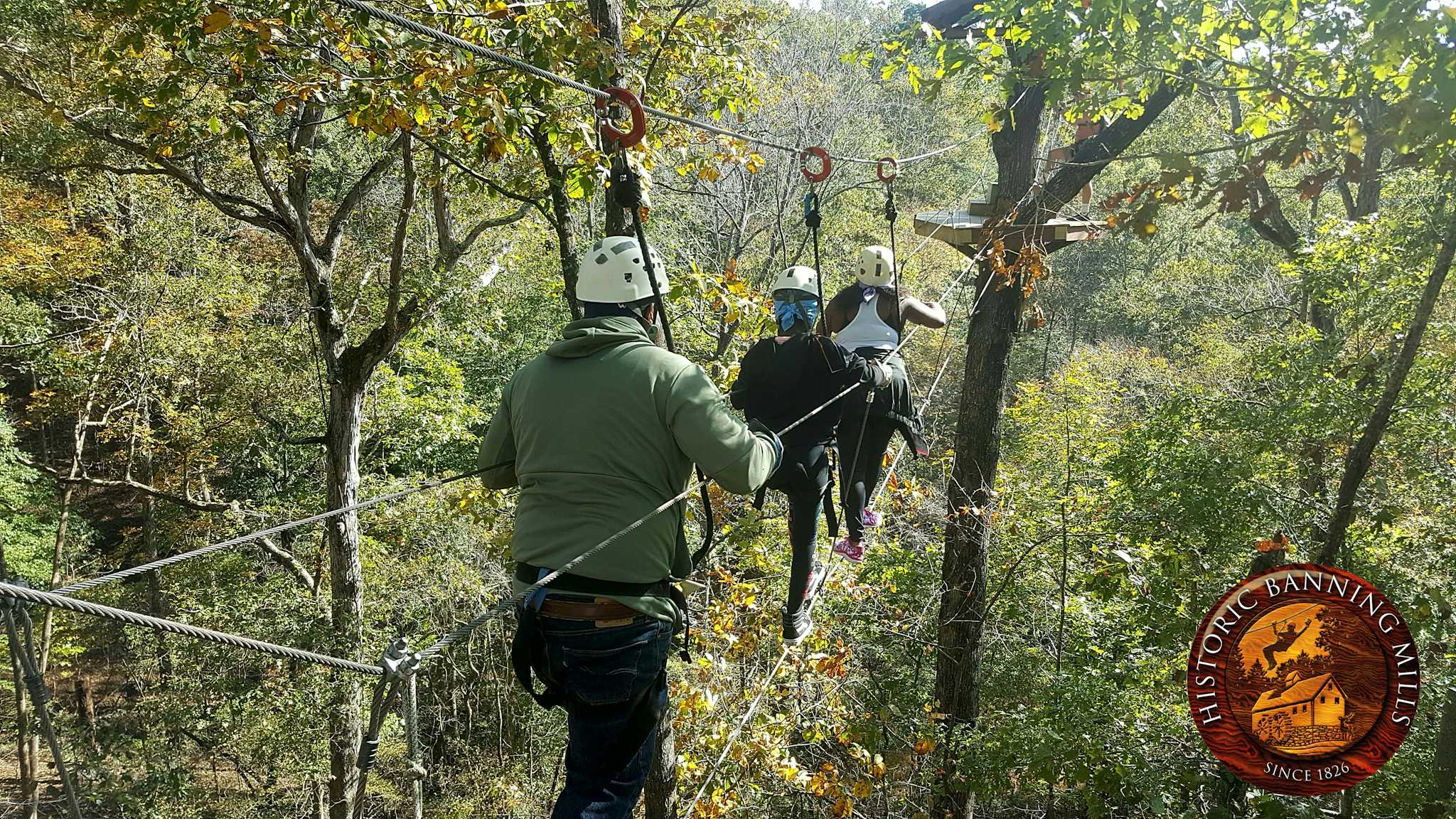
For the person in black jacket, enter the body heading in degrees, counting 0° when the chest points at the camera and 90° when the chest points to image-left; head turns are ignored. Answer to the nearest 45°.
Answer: approximately 180°

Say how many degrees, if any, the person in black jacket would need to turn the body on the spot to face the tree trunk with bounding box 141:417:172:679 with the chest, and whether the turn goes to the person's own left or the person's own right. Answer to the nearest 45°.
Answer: approximately 45° to the person's own left

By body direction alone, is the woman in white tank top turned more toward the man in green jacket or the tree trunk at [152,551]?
the tree trunk

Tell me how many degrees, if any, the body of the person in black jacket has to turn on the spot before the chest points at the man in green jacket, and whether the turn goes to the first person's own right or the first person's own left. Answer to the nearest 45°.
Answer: approximately 180°

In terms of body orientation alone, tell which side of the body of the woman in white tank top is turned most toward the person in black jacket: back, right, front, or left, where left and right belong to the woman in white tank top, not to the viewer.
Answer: back

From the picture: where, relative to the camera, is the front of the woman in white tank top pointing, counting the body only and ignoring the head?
away from the camera

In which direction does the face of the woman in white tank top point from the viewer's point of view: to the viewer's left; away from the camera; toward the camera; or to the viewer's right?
away from the camera

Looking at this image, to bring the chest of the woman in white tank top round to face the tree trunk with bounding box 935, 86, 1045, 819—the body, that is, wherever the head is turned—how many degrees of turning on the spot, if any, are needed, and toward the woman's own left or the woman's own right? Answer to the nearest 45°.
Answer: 0° — they already face it

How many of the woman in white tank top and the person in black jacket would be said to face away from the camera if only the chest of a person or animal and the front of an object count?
2

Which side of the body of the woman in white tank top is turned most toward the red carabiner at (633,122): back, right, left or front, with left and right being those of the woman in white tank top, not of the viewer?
back

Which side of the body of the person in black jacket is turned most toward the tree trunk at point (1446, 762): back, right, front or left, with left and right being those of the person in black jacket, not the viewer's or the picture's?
right
